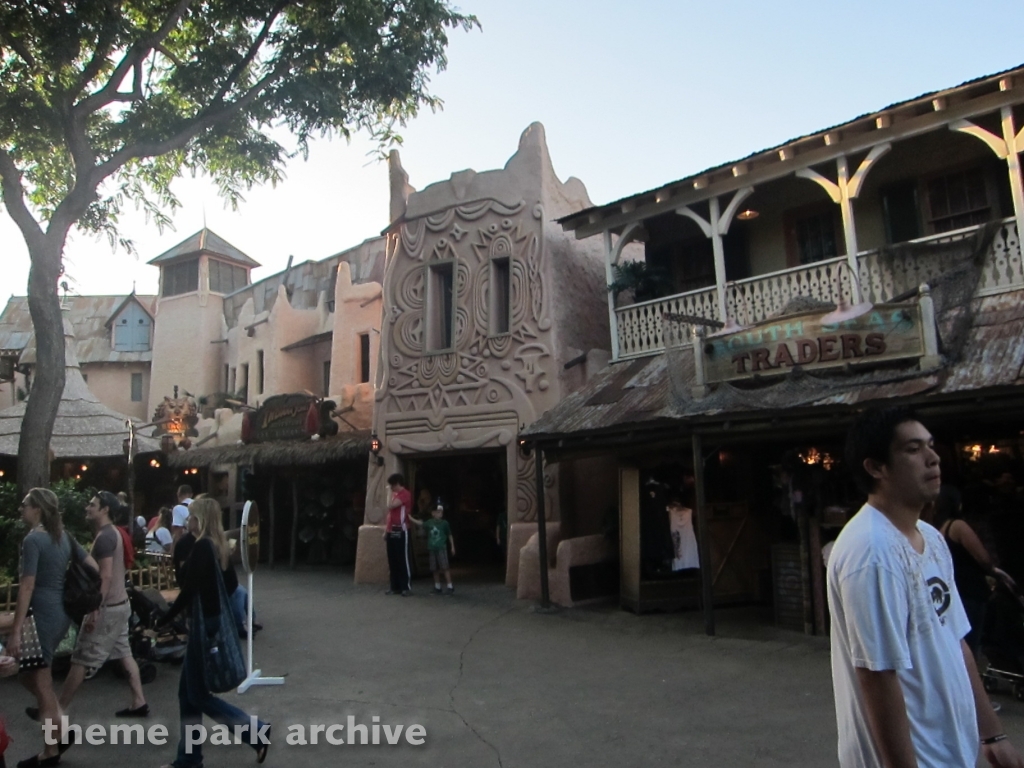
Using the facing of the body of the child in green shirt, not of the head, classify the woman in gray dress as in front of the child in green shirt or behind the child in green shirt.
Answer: in front

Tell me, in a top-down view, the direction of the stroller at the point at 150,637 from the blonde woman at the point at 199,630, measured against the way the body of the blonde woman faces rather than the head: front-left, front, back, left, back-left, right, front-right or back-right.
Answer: right

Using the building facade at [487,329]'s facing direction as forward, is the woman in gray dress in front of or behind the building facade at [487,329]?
in front

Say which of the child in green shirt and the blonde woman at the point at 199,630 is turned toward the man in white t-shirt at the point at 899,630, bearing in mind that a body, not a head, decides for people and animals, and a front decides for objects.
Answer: the child in green shirt

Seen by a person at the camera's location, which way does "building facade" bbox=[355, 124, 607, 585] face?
facing the viewer and to the left of the viewer

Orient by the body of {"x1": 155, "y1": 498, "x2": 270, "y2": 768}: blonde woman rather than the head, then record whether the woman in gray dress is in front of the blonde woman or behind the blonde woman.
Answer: in front

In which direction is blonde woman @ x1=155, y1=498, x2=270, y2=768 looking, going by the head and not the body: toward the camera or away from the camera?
away from the camera

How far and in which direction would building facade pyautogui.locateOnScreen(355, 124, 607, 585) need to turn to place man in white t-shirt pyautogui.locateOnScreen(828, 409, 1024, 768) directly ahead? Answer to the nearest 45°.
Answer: approximately 45° to its left
